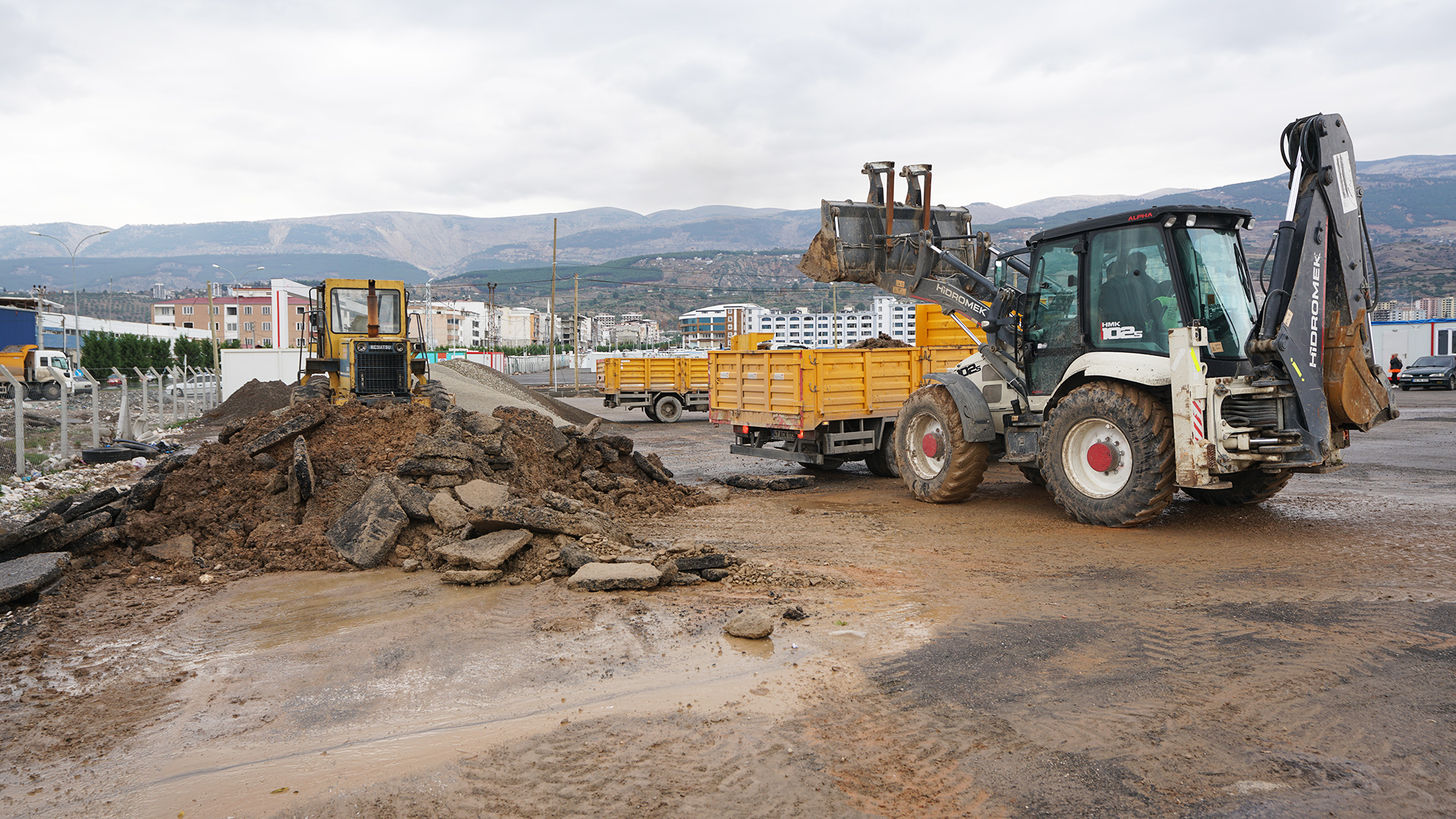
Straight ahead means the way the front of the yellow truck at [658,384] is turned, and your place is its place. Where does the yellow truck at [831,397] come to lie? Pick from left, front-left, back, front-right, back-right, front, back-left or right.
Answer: right

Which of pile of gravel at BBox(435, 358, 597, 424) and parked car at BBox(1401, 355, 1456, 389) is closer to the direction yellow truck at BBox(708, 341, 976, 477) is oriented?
the parked car

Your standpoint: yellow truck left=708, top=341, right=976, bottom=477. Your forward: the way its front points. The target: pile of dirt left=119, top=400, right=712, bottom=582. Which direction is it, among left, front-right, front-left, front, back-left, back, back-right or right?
back

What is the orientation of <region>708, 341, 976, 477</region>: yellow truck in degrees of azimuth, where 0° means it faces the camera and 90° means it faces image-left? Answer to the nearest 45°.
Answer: approximately 225°

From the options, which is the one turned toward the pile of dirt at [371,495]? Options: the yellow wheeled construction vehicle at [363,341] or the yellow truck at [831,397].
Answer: the yellow wheeled construction vehicle

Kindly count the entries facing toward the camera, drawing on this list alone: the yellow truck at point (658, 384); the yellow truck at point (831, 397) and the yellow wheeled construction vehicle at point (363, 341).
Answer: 1

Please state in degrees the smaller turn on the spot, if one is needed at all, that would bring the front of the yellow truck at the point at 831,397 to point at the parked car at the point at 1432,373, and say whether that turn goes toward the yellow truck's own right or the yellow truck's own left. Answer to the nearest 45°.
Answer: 0° — it already faces it

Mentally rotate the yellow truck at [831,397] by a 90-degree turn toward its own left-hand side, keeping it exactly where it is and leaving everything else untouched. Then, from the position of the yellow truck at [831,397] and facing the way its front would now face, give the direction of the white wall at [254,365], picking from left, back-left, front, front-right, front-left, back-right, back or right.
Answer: front
